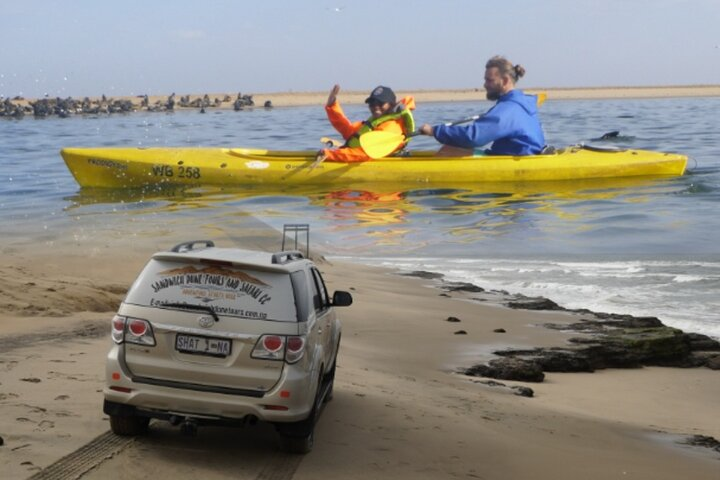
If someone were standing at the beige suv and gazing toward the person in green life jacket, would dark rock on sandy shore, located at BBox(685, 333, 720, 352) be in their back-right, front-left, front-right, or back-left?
front-right

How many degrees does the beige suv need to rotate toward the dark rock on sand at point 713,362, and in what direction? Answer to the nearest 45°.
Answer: approximately 45° to its right

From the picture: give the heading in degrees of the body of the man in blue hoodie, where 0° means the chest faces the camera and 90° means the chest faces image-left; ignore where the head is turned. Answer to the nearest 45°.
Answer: approximately 90°

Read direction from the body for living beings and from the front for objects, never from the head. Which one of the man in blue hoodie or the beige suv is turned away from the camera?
the beige suv

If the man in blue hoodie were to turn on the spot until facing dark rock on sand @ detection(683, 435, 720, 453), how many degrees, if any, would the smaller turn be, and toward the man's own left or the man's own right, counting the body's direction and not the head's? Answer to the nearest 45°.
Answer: approximately 90° to the man's own left

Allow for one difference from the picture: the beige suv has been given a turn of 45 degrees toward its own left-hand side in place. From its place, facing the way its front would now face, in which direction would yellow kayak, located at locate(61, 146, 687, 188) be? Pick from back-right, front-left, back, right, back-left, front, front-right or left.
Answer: front-right

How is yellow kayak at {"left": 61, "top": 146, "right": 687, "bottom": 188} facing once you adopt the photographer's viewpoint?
facing to the left of the viewer

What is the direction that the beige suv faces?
away from the camera

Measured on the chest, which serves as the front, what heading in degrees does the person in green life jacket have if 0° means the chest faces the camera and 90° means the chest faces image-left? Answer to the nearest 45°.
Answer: approximately 45°

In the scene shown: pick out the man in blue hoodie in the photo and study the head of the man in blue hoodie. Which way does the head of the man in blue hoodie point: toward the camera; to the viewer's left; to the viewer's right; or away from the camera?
to the viewer's left
